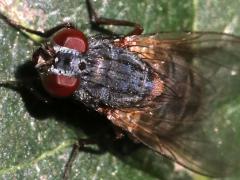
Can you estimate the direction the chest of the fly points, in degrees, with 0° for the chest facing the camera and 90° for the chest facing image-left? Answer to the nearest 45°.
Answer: approximately 90°
